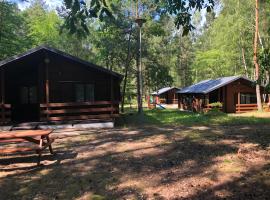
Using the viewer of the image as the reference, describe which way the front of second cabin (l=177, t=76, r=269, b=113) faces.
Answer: facing the viewer and to the right of the viewer

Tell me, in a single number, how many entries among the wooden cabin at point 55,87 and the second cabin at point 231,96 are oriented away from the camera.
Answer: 0

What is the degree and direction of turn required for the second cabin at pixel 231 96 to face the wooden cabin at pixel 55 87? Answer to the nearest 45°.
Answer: approximately 90° to its right

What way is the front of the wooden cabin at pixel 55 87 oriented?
toward the camera

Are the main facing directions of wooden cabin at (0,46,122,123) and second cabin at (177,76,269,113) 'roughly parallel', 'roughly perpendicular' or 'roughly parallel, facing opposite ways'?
roughly parallel

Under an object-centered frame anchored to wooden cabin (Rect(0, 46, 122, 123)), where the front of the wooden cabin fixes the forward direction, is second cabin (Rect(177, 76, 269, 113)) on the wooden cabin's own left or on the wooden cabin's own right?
on the wooden cabin's own left
